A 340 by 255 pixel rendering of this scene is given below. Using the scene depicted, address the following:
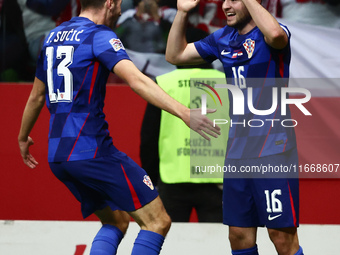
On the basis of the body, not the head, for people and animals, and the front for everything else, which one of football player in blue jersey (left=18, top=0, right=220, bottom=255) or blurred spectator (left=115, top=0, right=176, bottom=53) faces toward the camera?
the blurred spectator

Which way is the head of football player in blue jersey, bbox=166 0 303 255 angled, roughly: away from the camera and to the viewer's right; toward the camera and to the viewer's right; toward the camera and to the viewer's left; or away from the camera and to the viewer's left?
toward the camera and to the viewer's left

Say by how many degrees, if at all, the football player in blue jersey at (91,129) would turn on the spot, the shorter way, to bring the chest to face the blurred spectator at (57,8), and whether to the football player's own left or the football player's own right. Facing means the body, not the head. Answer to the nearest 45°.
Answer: approximately 45° to the football player's own left

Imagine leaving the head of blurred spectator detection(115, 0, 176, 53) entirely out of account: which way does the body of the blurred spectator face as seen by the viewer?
toward the camera

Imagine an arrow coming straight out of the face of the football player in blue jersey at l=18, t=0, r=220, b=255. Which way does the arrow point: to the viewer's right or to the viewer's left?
to the viewer's right

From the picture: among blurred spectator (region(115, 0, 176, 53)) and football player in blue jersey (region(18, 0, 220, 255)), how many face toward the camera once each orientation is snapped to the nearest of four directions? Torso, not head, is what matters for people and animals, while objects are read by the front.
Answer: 1

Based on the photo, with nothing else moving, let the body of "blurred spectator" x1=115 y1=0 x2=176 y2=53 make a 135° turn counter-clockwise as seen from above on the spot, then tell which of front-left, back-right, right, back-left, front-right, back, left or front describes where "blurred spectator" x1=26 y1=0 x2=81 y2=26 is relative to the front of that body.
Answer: back-left

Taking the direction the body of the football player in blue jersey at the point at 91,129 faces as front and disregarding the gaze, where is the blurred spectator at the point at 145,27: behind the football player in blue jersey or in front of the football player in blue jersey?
in front

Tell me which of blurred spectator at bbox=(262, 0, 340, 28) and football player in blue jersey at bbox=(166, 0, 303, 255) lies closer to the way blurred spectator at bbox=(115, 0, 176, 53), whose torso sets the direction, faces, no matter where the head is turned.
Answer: the football player in blue jersey

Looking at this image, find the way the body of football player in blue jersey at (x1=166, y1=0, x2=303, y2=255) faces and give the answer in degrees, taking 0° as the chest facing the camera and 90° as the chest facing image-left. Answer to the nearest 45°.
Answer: approximately 45°

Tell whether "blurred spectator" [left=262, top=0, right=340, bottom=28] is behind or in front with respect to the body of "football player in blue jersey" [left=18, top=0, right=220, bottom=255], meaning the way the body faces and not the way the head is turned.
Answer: in front

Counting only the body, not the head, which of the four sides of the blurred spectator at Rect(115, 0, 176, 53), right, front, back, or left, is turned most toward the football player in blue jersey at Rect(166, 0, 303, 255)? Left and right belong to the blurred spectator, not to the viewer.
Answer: front

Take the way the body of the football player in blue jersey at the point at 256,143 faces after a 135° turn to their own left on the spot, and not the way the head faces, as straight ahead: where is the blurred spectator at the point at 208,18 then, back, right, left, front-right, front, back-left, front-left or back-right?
left

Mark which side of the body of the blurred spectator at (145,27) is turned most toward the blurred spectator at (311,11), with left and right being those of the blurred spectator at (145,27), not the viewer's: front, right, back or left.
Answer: left

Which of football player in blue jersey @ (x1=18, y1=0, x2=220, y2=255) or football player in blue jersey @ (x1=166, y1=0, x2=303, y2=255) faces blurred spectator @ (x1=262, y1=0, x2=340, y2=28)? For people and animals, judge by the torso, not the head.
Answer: football player in blue jersey @ (x1=18, y1=0, x2=220, y2=255)

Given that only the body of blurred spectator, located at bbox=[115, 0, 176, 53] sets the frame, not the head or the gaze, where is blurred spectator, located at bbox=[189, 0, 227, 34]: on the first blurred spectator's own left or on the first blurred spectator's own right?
on the first blurred spectator's own left

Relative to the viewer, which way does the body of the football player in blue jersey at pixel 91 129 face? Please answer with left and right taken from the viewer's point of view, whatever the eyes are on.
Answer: facing away from the viewer and to the right of the viewer
